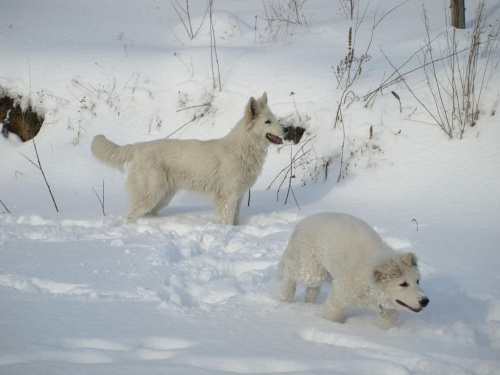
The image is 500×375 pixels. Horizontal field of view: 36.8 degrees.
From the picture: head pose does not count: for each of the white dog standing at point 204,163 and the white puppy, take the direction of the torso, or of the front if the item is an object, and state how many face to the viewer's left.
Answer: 0

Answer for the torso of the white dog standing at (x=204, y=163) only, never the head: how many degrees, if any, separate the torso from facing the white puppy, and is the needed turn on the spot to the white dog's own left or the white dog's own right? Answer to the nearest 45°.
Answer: approximately 90° to the white dog's own right

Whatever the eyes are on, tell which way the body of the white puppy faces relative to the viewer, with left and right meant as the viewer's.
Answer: facing the viewer and to the right of the viewer

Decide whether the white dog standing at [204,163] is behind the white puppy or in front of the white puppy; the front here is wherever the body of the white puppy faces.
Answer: behind

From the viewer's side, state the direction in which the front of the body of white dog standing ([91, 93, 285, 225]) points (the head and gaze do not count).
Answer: to the viewer's right

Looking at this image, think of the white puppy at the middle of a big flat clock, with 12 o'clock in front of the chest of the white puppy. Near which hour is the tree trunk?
The tree trunk is roughly at 8 o'clock from the white puppy.
